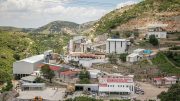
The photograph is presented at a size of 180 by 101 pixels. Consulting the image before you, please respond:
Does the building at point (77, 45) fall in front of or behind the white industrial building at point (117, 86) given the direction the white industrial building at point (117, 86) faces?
behind

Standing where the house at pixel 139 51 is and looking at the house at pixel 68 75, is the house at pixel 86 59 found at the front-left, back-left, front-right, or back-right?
front-right

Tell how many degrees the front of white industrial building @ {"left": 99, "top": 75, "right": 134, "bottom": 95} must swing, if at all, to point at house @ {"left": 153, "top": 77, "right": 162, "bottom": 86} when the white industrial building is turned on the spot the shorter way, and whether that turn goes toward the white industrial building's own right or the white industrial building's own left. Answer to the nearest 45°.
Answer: approximately 135° to the white industrial building's own left

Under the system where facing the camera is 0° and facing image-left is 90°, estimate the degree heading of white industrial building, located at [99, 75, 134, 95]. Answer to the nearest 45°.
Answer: approximately 0°

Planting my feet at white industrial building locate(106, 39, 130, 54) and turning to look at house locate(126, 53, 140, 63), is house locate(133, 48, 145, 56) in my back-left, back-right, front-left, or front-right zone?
front-left

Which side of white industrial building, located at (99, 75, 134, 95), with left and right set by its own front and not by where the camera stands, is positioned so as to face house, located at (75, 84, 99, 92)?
right

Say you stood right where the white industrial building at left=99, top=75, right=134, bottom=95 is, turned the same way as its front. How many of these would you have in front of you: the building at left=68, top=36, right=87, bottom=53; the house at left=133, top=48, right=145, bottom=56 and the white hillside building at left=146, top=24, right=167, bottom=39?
0

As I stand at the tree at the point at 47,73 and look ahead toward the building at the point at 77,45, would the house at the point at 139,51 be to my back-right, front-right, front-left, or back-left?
front-right

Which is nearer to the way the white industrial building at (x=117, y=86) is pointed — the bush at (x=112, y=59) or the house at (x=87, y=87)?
the house

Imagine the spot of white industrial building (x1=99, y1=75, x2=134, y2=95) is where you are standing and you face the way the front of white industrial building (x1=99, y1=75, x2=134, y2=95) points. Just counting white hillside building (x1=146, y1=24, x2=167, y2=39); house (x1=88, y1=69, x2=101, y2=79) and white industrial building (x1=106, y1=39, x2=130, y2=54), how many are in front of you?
0

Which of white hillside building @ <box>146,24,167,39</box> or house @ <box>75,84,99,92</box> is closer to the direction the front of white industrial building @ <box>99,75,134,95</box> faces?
the house

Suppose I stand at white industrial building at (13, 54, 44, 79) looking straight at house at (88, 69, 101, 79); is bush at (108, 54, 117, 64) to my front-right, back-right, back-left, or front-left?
front-left
